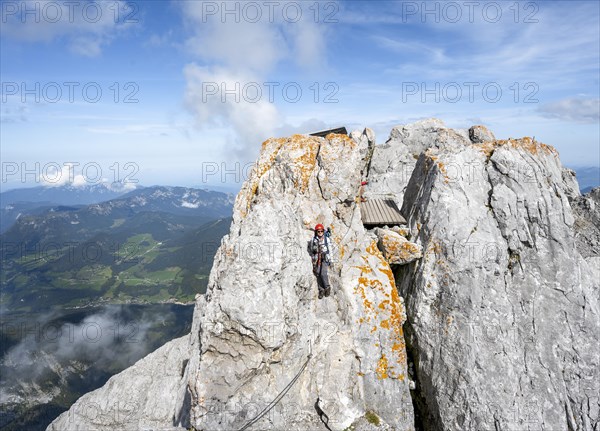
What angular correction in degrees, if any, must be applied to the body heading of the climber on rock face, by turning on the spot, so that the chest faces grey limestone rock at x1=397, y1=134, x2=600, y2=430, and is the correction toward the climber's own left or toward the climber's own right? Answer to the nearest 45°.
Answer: approximately 90° to the climber's own left

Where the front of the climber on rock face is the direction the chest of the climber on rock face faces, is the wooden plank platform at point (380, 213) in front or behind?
behind

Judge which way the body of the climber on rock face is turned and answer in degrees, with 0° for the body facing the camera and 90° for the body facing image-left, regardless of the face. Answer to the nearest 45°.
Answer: approximately 0°
